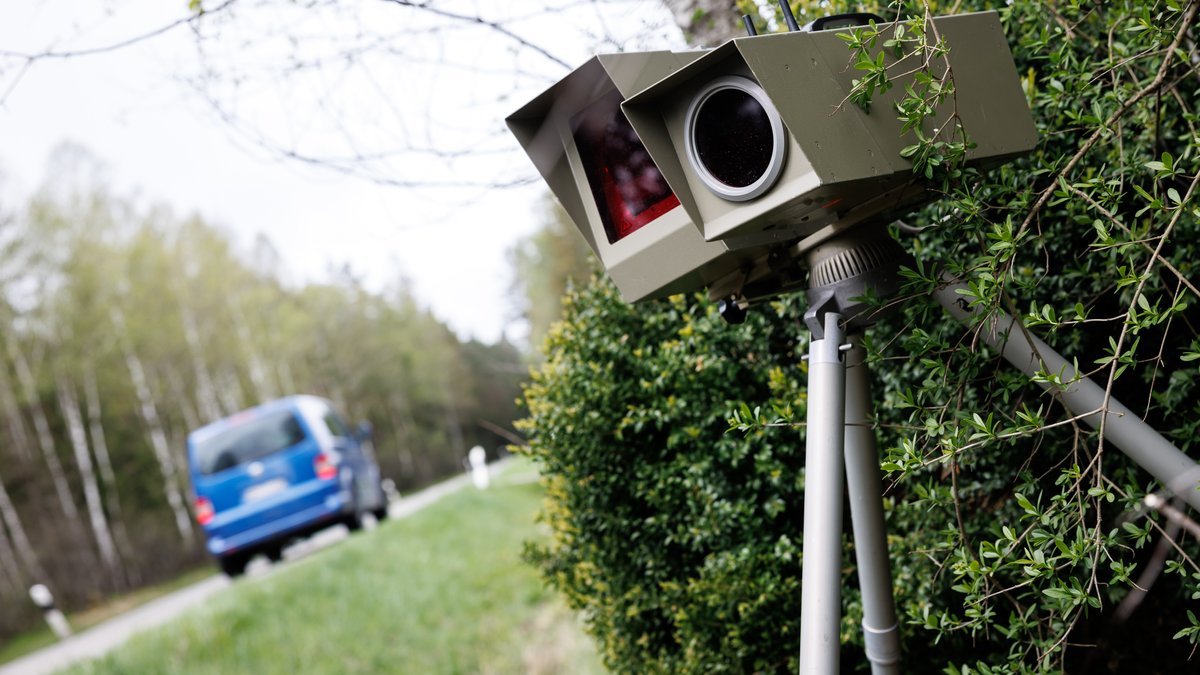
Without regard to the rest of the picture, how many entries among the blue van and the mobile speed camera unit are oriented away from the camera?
1

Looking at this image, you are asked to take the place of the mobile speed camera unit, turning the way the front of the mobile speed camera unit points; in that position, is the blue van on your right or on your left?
on your right

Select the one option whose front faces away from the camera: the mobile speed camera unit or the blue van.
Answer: the blue van

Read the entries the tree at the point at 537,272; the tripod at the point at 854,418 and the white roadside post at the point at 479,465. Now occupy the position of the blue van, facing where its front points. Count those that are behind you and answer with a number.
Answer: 1

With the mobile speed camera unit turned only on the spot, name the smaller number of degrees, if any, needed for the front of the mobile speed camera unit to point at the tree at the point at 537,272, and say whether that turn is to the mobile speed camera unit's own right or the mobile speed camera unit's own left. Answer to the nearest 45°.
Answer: approximately 135° to the mobile speed camera unit's own right

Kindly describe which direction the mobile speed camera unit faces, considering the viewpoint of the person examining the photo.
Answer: facing the viewer and to the left of the viewer

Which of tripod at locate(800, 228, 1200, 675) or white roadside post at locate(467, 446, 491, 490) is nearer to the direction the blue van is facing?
the white roadside post

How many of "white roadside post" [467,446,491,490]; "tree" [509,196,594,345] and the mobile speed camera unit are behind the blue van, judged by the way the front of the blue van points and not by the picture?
1

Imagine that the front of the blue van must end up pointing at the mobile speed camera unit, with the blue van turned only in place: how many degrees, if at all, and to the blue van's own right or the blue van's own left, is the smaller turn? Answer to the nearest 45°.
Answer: approximately 180°

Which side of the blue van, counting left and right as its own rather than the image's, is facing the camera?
back

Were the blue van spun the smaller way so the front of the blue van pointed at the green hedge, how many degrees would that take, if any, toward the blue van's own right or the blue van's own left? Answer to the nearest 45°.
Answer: approximately 180°
